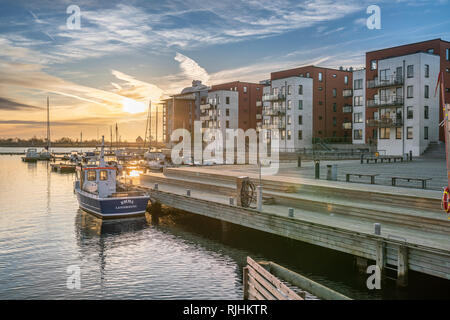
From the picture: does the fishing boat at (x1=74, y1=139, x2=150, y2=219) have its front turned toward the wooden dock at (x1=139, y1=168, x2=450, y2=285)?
no

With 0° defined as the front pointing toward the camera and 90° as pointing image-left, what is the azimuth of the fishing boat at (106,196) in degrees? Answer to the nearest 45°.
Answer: approximately 135°

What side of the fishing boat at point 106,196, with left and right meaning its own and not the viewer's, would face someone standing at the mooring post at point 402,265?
back
